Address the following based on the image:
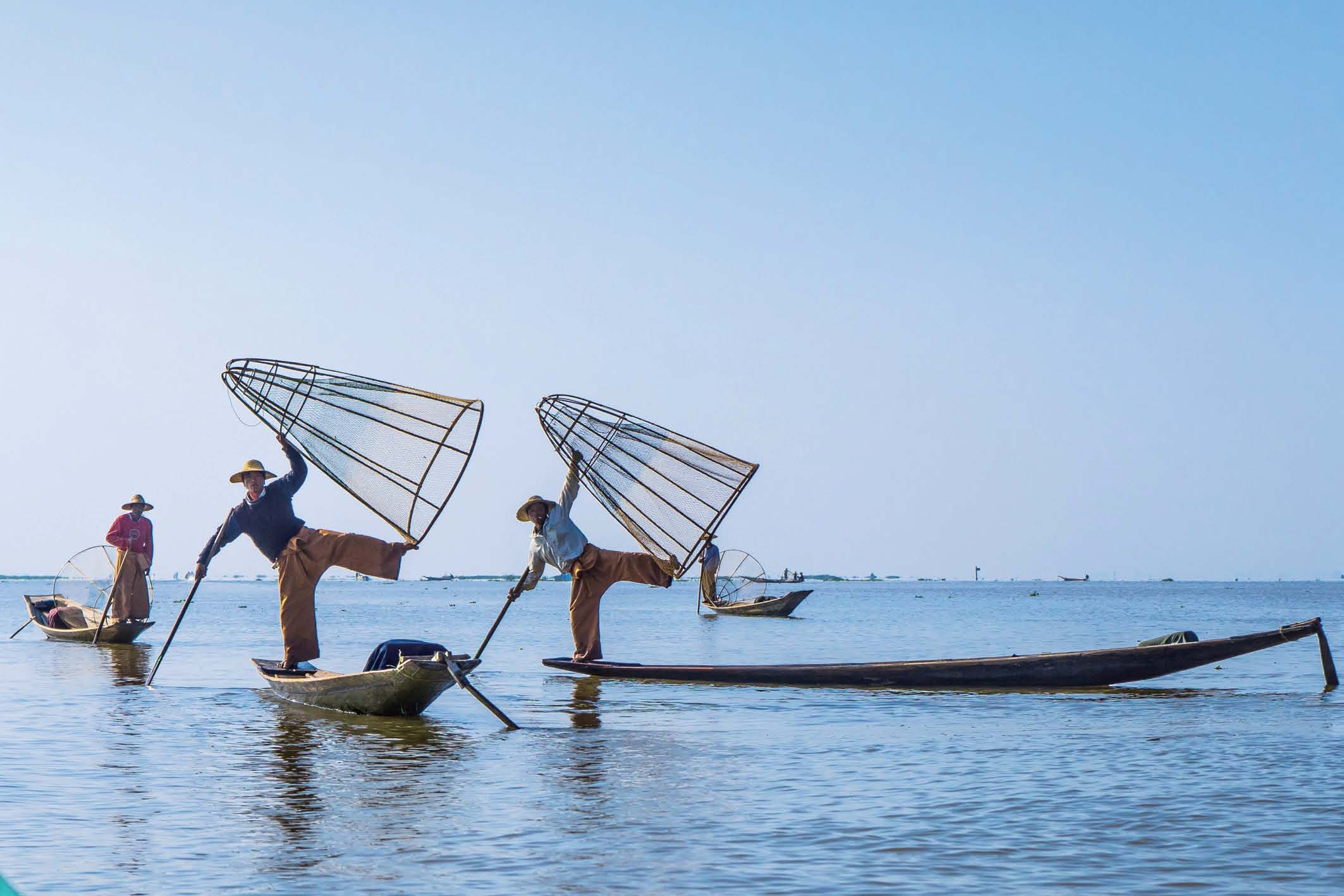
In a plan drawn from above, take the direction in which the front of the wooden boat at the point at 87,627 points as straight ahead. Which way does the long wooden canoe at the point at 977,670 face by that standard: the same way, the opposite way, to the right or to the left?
the opposite way

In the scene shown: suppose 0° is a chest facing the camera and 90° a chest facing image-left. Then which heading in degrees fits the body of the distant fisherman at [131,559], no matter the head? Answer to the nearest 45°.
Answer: approximately 0°

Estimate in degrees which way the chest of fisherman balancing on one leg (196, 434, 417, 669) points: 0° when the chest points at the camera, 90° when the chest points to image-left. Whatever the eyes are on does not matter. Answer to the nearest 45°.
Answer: approximately 0°
